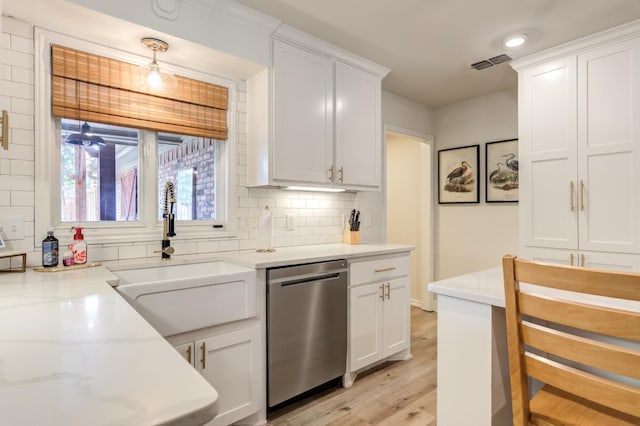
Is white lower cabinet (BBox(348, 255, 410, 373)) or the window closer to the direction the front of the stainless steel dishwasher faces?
the white lower cabinet

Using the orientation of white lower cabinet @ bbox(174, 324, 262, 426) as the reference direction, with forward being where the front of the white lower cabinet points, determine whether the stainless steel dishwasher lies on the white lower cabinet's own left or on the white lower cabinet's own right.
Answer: on the white lower cabinet's own left

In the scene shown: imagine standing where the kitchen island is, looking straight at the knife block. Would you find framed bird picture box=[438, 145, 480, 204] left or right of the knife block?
right

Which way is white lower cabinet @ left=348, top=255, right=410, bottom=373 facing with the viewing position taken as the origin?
facing the viewer and to the right of the viewer

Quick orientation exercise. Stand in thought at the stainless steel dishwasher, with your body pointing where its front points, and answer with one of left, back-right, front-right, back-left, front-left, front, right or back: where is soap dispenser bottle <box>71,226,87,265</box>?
back-right

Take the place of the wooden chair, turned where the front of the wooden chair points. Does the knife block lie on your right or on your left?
on your left

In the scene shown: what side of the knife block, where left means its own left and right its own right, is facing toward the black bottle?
right

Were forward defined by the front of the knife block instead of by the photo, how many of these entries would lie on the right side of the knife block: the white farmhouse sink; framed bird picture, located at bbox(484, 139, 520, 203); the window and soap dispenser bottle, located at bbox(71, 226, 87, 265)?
3
